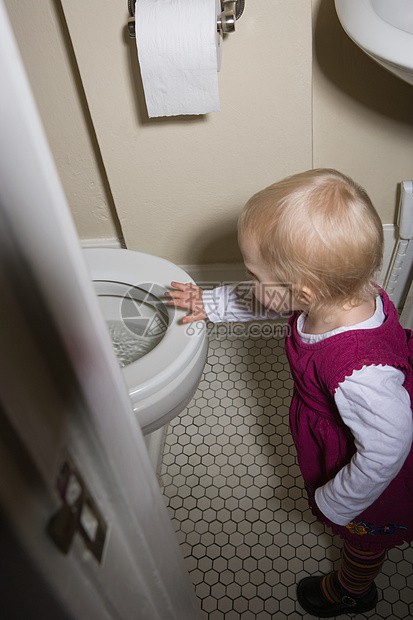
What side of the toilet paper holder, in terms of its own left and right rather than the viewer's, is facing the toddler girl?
front

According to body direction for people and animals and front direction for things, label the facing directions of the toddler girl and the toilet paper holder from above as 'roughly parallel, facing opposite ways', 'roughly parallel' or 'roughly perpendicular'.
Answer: roughly perpendicular

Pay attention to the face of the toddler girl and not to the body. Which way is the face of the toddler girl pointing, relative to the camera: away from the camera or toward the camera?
away from the camera

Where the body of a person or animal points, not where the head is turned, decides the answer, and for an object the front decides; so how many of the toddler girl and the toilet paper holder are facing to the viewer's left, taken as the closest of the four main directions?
1

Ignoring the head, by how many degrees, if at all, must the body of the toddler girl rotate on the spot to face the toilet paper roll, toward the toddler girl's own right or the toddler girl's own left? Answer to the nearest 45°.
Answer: approximately 45° to the toddler girl's own right

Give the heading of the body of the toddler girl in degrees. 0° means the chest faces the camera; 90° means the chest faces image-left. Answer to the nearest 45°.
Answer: approximately 90°
